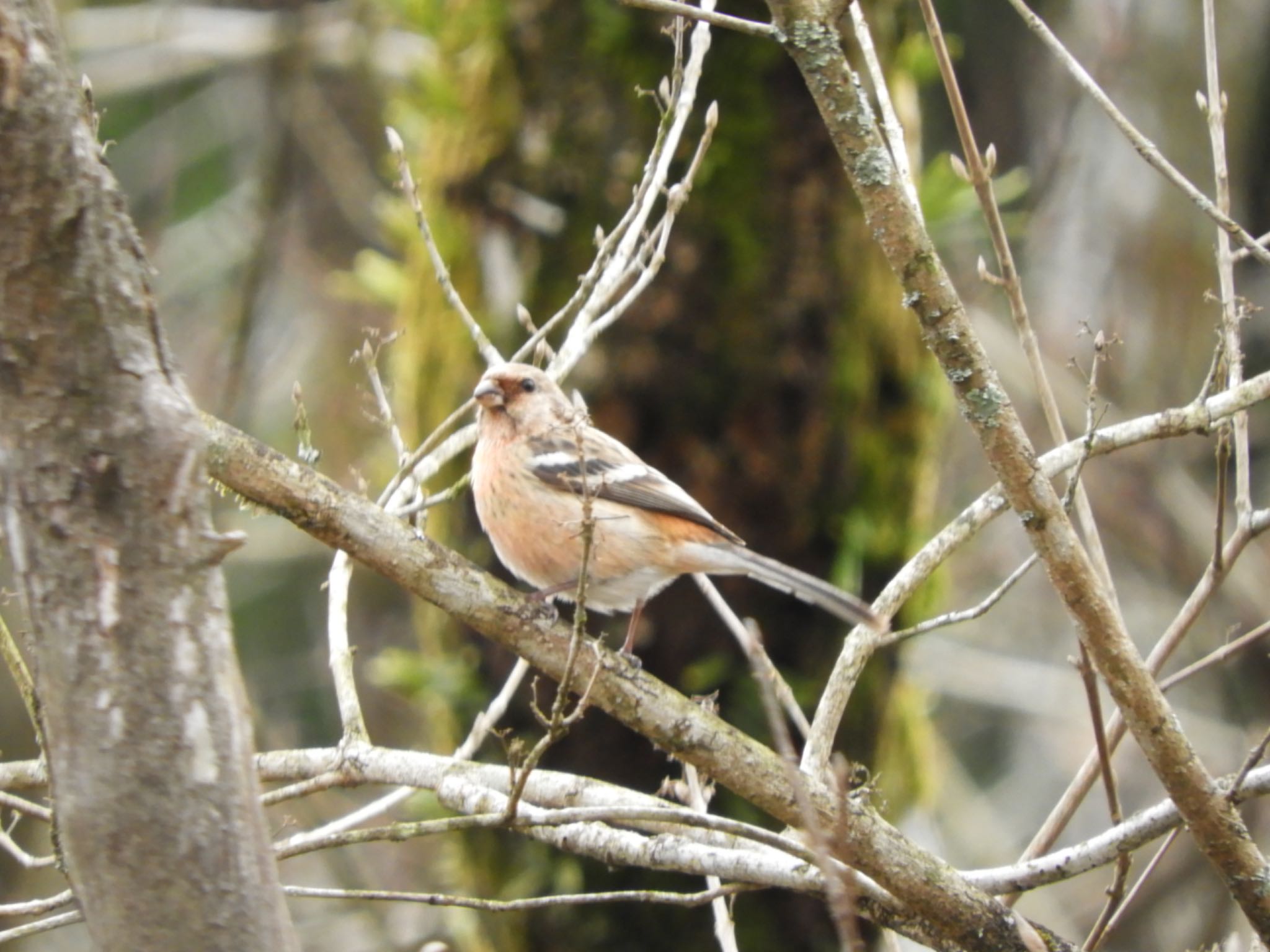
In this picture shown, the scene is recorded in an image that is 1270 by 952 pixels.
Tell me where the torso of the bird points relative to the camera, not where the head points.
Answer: to the viewer's left

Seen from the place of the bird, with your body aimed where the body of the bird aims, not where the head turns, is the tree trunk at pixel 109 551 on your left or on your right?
on your left
